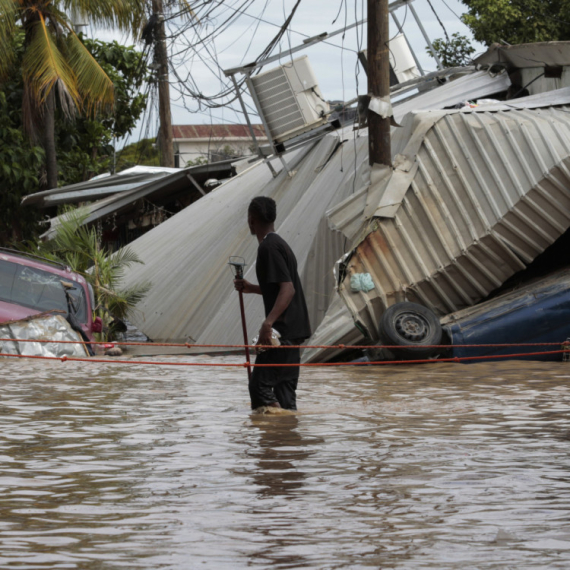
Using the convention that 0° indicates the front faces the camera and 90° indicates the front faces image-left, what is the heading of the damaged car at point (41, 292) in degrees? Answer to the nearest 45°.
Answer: approximately 0°

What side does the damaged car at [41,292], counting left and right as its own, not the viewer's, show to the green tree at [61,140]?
back

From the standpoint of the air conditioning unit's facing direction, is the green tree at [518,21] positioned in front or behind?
behind

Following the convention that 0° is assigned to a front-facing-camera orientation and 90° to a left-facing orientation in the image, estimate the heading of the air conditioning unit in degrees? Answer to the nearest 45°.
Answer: approximately 0°

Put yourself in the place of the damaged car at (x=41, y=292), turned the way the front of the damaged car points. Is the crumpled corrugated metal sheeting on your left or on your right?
on your left

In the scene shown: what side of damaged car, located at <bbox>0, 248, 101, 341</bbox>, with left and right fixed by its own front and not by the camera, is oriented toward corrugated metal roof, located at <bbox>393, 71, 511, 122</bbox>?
left

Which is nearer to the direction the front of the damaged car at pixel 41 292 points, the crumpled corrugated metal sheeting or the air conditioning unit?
the crumpled corrugated metal sheeting

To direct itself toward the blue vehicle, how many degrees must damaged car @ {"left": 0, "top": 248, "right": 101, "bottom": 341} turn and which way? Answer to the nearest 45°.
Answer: approximately 45° to its left
